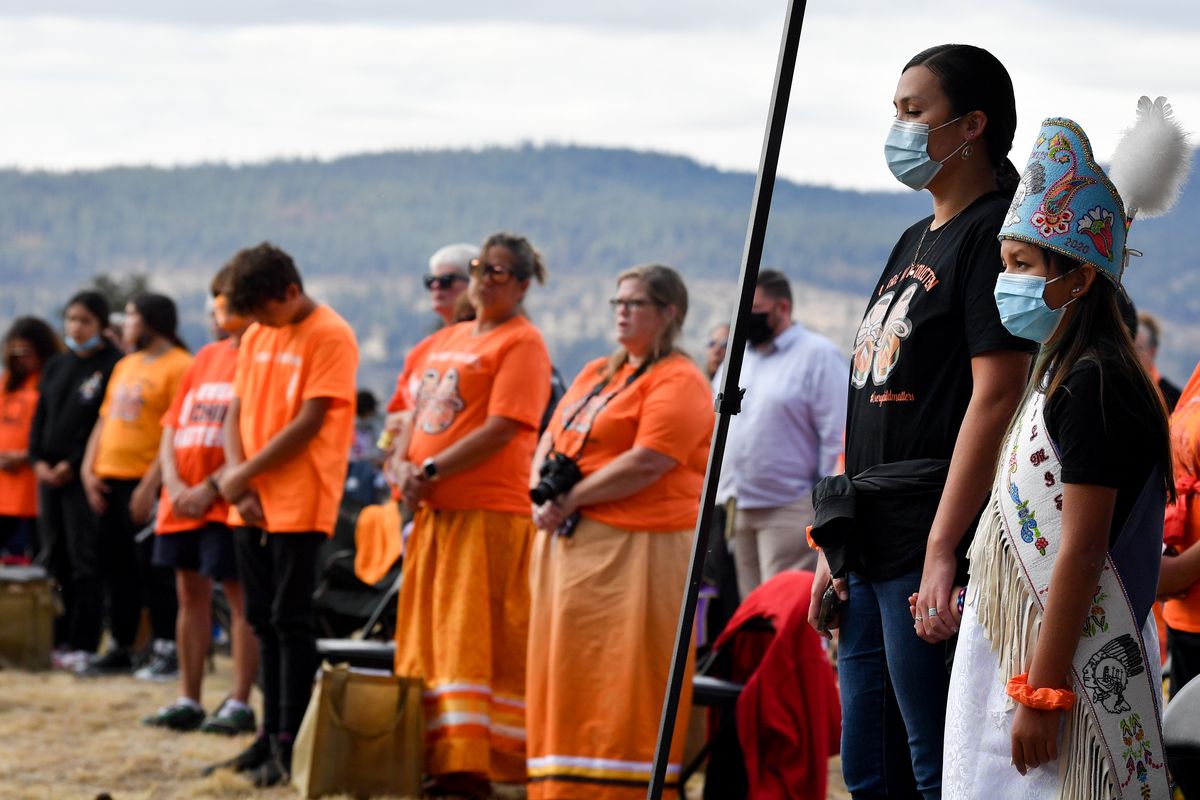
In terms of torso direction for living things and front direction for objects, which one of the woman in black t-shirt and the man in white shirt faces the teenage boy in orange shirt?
the man in white shirt

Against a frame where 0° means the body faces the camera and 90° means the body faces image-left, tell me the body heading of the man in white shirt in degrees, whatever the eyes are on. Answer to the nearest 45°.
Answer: approximately 45°

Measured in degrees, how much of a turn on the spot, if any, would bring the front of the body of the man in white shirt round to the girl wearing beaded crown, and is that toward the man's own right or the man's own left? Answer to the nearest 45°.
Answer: approximately 45° to the man's own left

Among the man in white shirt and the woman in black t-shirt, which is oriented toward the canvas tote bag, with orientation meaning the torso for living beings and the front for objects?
the man in white shirt
